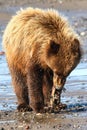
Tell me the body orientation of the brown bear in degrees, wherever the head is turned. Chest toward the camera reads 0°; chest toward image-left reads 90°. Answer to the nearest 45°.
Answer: approximately 315°
